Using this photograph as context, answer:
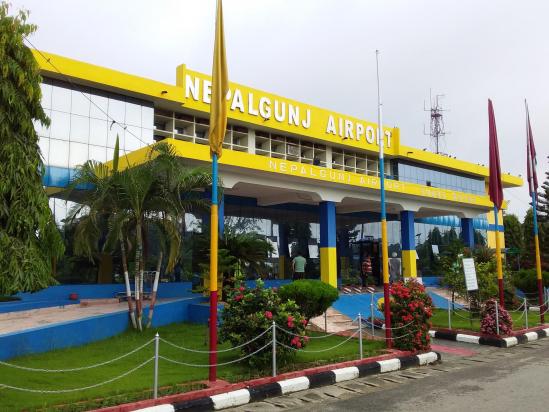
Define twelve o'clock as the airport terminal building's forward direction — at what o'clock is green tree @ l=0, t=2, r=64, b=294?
The green tree is roughly at 2 o'clock from the airport terminal building.

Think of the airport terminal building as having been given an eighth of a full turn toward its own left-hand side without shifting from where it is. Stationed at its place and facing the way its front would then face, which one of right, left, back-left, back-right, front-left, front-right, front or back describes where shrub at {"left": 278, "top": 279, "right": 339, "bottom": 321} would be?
right

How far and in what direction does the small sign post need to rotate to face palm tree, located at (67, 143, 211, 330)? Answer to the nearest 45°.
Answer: approximately 45° to its right

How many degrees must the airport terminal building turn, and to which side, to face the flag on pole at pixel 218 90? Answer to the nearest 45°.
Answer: approximately 45° to its right

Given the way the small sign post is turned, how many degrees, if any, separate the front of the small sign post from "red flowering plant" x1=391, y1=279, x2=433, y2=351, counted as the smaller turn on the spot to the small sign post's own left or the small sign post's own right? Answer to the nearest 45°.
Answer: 0° — it already faces it

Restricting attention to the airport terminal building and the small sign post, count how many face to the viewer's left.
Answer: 0

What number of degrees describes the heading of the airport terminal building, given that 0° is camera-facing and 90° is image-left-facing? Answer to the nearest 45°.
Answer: approximately 315°

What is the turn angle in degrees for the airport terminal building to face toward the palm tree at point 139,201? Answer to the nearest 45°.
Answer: approximately 45° to its right

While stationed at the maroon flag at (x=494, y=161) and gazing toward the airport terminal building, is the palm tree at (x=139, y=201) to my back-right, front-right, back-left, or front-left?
front-left

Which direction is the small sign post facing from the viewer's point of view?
toward the camera

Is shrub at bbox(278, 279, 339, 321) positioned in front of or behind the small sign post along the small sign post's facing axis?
in front
